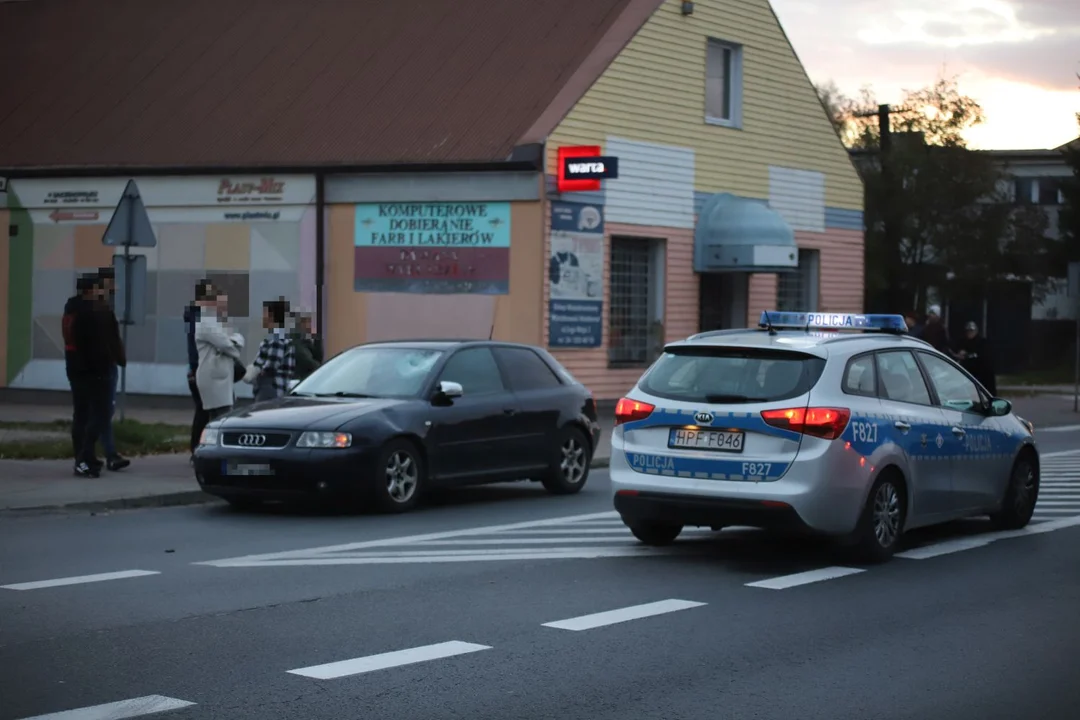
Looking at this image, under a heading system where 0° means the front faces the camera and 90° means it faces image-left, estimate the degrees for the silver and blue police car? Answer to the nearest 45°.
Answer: approximately 225°

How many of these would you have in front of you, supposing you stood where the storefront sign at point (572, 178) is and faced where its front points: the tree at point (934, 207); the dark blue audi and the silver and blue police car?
2

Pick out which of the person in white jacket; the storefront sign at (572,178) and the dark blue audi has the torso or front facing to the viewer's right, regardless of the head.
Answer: the person in white jacket

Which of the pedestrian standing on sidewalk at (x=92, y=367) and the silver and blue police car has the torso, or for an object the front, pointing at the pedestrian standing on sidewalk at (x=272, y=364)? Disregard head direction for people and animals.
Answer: the pedestrian standing on sidewalk at (x=92, y=367)

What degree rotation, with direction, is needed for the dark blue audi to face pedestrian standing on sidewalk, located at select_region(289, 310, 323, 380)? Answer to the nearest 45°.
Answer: approximately 90° to its right

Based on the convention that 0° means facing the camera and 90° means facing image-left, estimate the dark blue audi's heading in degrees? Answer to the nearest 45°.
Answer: approximately 45°

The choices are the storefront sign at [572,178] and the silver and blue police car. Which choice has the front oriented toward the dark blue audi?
the storefront sign

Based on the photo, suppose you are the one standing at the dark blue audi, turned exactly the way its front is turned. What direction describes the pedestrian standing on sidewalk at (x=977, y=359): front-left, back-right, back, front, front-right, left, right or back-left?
back

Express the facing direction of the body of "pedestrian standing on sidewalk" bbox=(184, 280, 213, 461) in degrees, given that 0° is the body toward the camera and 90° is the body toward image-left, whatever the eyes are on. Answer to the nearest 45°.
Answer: approximately 270°
